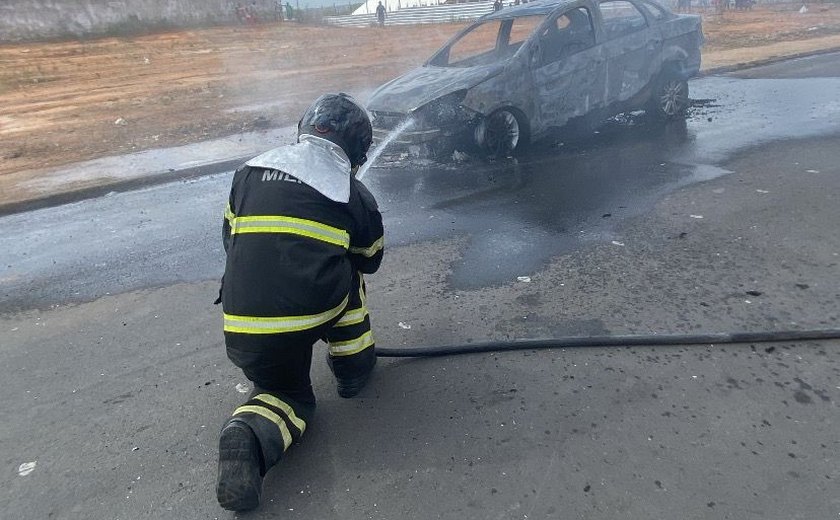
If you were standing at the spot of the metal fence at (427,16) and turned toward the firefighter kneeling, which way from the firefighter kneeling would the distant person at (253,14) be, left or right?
right

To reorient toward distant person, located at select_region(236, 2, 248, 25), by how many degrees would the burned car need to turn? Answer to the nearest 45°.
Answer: approximately 90° to its right

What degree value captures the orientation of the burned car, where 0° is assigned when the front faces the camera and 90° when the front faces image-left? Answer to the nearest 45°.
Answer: approximately 45°

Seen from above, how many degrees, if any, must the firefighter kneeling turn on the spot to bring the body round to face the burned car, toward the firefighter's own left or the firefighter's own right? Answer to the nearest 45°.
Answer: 0° — they already face it

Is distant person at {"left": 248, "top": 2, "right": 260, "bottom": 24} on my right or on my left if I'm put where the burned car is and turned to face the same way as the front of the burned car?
on my right

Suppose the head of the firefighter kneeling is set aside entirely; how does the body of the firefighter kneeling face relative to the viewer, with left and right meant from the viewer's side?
facing away from the viewer and to the right of the viewer

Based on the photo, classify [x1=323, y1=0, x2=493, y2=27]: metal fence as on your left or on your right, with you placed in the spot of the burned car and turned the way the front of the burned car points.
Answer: on your right

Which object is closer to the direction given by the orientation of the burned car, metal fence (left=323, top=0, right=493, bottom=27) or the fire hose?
the fire hose

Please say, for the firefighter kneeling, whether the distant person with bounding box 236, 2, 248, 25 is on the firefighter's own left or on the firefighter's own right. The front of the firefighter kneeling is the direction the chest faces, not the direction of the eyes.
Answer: on the firefighter's own left

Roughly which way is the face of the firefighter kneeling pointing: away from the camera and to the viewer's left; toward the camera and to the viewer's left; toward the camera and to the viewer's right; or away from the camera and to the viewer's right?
away from the camera and to the viewer's right
